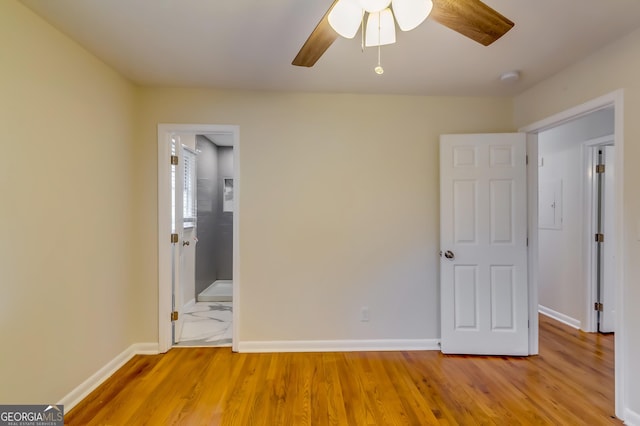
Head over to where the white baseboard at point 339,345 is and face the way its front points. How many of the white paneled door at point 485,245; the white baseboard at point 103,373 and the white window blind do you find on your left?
1

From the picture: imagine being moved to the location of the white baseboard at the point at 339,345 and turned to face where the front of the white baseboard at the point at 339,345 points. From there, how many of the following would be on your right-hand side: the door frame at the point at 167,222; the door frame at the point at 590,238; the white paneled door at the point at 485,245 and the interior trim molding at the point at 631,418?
1

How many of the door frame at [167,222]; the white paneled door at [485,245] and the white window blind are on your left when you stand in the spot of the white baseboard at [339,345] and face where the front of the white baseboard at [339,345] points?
1

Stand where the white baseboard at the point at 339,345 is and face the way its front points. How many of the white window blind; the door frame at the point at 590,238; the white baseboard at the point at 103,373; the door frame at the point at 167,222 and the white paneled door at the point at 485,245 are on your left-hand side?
2

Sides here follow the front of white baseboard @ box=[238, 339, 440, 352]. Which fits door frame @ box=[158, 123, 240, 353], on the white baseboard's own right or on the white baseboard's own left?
on the white baseboard's own right

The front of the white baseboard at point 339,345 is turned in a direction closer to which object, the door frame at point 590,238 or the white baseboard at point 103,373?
the white baseboard

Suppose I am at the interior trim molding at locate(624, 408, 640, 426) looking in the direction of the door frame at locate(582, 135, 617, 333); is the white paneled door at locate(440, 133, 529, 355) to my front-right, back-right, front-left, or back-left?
front-left

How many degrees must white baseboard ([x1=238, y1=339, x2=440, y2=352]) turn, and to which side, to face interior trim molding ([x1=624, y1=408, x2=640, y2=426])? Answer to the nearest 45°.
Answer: approximately 45° to its left

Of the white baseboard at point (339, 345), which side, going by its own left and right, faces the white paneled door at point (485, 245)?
left

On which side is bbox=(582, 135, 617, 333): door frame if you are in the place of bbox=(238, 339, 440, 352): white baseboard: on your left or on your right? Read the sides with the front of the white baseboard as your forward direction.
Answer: on your left

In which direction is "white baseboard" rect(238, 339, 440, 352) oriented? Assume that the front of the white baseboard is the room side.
toward the camera
